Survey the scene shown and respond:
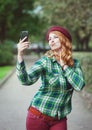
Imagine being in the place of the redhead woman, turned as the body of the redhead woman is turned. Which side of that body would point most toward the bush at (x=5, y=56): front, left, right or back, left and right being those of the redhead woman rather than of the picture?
back

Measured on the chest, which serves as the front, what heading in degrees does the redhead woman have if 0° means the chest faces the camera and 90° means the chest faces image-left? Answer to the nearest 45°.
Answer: approximately 0°

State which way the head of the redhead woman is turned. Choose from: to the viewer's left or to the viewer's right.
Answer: to the viewer's left

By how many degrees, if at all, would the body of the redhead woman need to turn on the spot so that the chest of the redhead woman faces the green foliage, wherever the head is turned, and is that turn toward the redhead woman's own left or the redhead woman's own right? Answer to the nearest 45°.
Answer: approximately 180°
